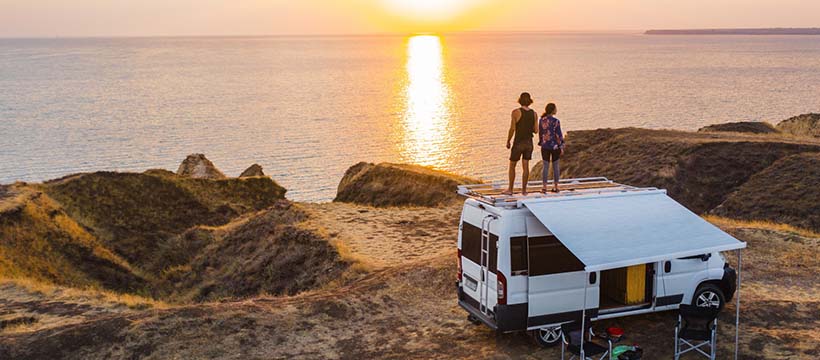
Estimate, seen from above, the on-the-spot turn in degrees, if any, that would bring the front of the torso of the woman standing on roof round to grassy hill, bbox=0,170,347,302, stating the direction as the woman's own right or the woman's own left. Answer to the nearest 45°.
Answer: approximately 45° to the woman's own left

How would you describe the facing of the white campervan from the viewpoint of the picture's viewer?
facing away from the viewer and to the right of the viewer

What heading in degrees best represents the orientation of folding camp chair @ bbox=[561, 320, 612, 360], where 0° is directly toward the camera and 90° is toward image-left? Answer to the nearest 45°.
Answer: approximately 315°

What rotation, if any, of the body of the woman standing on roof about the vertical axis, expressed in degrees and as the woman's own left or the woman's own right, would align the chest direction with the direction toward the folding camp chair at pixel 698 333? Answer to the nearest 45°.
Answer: approximately 135° to the woman's own right

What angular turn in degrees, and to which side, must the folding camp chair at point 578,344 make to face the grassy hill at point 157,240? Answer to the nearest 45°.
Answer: approximately 180°

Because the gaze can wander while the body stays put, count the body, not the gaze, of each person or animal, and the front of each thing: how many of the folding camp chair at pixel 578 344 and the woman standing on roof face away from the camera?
1

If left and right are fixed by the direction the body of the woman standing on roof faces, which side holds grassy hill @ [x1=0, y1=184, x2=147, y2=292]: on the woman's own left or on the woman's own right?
on the woman's own left

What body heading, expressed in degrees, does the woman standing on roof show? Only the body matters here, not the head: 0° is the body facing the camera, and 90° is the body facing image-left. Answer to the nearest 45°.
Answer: approximately 180°

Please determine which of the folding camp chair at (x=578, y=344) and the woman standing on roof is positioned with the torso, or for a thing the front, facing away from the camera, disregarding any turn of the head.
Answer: the woman standing on roof
